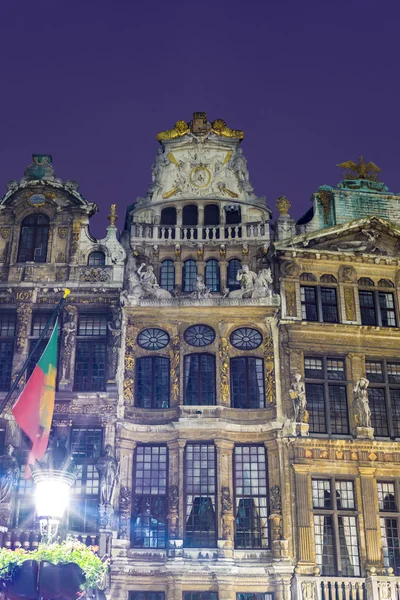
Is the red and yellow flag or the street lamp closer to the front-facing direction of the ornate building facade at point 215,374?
the street lamp

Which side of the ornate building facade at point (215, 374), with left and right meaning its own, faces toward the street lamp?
front

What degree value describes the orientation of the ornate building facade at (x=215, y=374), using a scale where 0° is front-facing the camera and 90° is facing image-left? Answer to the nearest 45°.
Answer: approximately 0°
